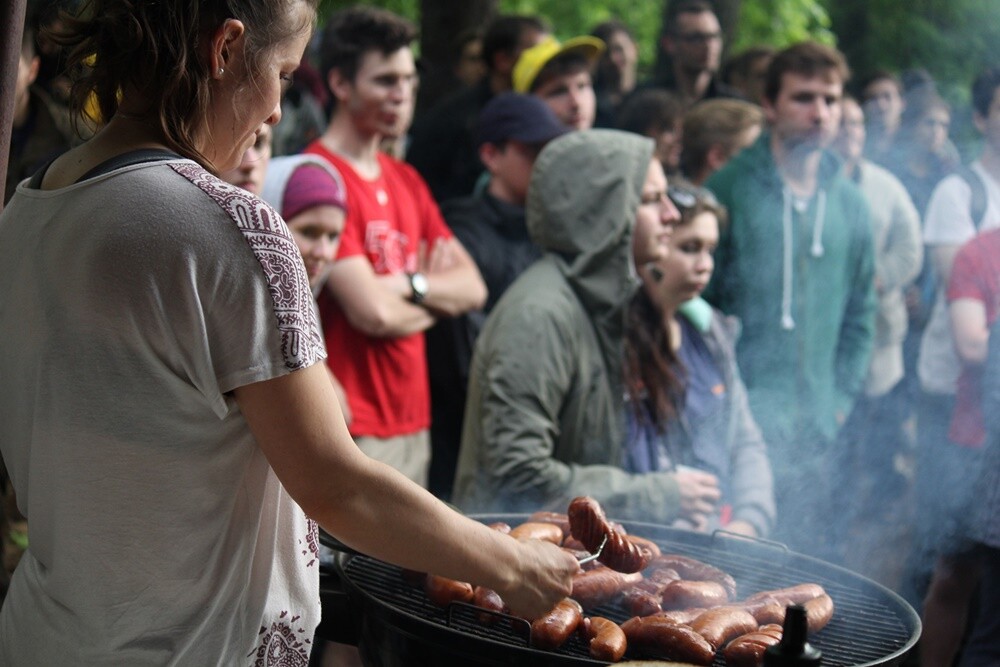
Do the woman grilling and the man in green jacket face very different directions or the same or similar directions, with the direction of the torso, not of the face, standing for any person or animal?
very different directions

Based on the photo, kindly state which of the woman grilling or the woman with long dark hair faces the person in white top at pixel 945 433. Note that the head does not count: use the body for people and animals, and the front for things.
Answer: the woman grilling

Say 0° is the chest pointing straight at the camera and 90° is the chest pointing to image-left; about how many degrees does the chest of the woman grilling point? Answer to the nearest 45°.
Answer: approximately 225°

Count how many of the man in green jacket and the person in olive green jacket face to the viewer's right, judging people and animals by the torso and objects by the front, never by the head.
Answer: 1

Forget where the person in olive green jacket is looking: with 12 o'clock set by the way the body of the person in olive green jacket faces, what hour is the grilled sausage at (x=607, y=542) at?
The grilled sausage is roughly at 3 o'clock from the person in olive green jacket.

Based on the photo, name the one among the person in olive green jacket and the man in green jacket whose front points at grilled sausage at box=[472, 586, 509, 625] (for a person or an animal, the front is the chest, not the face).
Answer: the man in green jacket

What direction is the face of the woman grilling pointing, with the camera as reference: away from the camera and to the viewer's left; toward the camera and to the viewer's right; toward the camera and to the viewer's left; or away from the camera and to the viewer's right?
away from the camera and to the viewer's right

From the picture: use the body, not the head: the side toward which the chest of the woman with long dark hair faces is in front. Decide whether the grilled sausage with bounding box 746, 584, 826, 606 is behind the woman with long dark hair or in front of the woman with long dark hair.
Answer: in front

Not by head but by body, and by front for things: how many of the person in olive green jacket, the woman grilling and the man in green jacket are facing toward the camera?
1

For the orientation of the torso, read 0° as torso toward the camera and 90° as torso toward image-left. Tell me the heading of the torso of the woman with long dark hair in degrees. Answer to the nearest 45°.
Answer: approximately 315°

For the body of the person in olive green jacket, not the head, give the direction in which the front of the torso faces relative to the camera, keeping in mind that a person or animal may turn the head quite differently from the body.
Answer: to the viewer's right

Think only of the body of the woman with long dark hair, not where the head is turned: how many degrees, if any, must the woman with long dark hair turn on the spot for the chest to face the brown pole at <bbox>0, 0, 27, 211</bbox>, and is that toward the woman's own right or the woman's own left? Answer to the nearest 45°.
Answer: approximately 90° to the woman's own right

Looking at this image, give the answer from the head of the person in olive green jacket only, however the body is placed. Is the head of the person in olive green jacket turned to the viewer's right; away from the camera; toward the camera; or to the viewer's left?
to the viewer's right

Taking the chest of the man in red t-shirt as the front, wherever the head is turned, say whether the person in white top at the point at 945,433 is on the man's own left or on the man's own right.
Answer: on the man's own left

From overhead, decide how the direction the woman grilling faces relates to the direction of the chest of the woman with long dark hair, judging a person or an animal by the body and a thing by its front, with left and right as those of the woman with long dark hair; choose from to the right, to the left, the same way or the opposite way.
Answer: to the left
